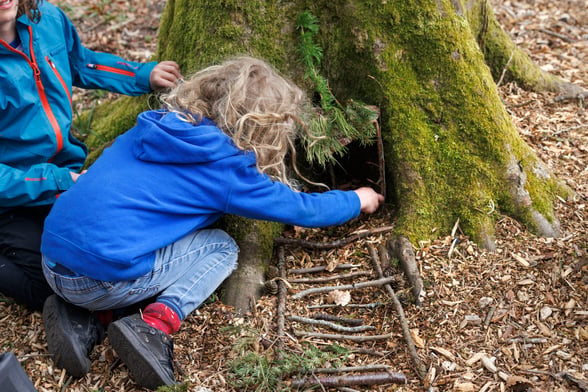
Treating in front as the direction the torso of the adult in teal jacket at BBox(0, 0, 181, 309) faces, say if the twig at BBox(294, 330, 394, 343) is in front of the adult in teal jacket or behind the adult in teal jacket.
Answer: in front

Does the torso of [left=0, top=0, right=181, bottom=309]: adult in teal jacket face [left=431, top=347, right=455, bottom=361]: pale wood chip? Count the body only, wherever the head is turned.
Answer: yes

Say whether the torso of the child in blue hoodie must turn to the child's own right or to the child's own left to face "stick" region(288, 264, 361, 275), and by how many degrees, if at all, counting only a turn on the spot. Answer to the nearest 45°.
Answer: approximately 45° to the child's own right

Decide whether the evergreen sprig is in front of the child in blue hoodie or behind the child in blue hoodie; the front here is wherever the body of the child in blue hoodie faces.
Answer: in front

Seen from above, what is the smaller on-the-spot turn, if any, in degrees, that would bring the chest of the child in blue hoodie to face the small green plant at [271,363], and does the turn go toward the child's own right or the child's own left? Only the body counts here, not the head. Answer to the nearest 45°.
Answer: approximately 90° to the child's own right

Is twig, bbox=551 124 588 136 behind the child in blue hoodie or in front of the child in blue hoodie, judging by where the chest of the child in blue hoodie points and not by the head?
in front

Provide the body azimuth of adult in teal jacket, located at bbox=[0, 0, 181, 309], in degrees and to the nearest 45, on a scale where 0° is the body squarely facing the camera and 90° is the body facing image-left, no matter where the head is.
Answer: approximately 315°

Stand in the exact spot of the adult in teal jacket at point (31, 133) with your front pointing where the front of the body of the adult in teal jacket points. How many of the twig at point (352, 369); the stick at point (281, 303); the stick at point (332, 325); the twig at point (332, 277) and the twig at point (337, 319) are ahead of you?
5

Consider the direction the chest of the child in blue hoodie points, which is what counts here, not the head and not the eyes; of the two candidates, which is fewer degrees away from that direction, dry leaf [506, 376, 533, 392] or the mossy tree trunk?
the mossy tree trunk

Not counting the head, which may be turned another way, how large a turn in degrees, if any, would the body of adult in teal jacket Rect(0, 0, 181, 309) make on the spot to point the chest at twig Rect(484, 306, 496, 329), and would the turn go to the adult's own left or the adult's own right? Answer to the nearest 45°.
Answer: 0° — they already face it

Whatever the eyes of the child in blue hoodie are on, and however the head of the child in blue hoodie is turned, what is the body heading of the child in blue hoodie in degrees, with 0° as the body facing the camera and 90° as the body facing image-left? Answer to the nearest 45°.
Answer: approximately 225°

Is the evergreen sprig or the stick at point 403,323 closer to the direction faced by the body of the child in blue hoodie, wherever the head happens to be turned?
the evergreen sprig

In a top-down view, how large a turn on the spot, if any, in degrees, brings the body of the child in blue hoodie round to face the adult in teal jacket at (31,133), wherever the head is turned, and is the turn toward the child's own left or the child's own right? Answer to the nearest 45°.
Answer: approximately 90° to the child's own left

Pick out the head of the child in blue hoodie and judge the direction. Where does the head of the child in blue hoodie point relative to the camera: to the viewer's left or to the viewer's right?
to the viewer's right

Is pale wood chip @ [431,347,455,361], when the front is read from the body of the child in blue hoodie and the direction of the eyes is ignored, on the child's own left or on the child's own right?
on the child's own right

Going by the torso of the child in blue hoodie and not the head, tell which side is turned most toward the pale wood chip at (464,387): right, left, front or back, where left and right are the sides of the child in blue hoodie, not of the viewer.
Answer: right

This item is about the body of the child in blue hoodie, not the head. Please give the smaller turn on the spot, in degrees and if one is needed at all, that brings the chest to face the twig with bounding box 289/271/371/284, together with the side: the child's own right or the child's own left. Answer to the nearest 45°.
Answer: approximately 45° to the child's own right

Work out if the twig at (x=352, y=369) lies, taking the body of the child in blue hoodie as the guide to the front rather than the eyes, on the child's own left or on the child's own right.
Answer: on the child's own right

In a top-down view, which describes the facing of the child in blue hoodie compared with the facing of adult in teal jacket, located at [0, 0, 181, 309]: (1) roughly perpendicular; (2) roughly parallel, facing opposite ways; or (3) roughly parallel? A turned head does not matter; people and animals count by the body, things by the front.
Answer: roughly perpendicular

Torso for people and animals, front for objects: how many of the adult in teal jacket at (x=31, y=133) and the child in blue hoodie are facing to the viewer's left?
0
